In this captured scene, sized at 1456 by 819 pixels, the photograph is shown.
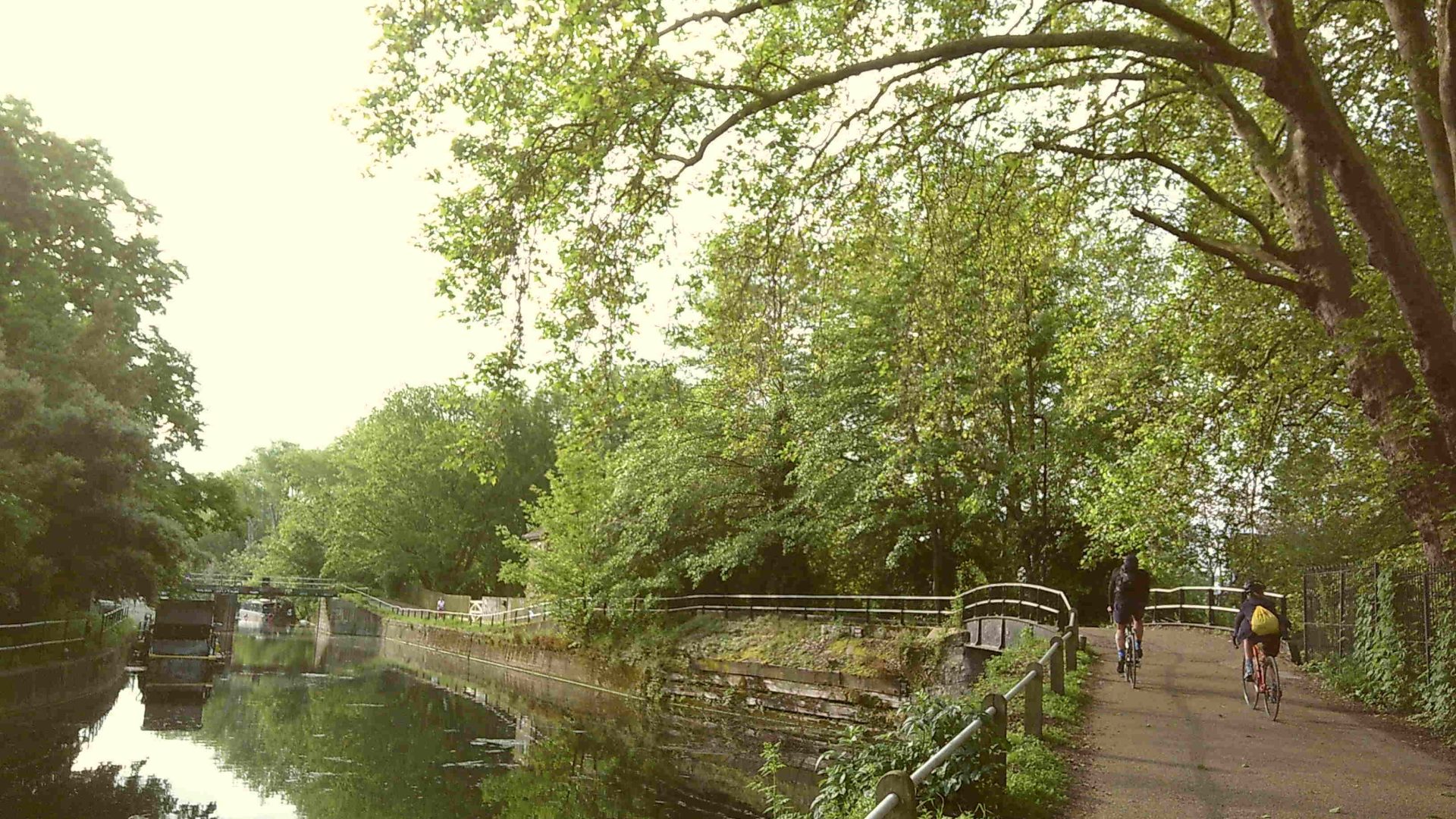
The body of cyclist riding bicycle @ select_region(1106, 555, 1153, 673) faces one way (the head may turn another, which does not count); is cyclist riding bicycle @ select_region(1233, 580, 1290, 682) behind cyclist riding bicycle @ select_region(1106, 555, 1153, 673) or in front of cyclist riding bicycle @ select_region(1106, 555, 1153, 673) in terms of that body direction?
behind

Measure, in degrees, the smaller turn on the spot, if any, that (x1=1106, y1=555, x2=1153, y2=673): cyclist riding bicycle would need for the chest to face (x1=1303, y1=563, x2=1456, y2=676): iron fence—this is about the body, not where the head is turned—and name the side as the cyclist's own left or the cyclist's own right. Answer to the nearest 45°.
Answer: approximately 90° to the cyclist's own right

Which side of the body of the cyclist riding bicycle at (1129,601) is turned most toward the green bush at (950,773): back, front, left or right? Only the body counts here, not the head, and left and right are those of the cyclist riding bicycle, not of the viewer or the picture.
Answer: back

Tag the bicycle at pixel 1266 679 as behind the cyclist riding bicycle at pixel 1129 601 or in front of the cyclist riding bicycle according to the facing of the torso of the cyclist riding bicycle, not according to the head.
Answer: behind

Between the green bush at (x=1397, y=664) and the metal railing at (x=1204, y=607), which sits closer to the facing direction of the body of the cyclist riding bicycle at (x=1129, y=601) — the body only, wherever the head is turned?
the metal railing

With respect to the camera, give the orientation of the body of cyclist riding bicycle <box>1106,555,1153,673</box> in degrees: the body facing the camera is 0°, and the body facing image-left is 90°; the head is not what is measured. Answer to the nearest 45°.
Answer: approximately 180°

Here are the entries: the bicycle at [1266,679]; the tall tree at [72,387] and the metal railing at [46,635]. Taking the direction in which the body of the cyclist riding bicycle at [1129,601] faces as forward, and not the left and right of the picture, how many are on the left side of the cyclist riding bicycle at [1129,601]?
2

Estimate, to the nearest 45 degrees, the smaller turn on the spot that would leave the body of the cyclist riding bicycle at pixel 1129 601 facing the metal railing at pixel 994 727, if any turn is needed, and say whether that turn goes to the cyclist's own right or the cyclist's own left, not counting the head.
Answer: approximately 180°

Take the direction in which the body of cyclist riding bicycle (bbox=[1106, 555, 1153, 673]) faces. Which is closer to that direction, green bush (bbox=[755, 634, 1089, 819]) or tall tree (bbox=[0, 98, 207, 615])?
the tall tree

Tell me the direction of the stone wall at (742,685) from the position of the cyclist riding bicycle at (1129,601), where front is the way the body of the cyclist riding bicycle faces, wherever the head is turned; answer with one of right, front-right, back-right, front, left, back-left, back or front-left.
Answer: front-left
